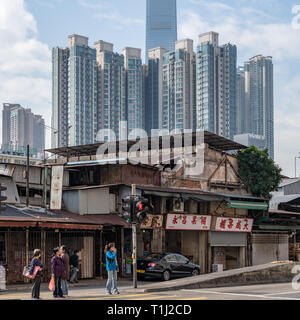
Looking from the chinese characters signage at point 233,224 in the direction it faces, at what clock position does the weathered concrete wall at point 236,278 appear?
The weathered concrete wall is roughly at 12 o'clock from the chinese characters signage.

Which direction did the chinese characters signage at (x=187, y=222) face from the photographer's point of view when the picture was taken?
facing the viewer

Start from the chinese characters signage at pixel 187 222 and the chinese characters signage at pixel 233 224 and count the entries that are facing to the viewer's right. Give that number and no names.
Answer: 0

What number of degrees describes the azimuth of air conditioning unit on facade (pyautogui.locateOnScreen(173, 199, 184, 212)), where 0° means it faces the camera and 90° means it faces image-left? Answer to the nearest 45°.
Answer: approximately 0°

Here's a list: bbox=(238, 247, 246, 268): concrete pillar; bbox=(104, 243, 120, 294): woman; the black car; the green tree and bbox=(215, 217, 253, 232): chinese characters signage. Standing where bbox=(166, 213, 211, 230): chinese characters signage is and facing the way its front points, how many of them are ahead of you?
2

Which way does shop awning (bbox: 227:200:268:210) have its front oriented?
toward the camera

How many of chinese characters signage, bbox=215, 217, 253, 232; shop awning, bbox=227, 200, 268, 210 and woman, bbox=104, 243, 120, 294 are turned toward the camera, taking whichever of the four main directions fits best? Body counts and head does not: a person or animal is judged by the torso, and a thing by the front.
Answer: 2

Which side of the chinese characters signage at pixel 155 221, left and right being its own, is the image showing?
front

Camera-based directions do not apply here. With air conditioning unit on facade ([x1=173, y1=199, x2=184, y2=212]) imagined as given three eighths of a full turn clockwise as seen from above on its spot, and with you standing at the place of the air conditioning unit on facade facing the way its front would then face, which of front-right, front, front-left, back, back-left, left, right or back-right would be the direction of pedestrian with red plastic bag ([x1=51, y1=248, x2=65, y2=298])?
back-left

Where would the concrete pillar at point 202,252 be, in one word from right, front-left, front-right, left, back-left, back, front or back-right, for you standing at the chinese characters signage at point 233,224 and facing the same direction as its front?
front-right
